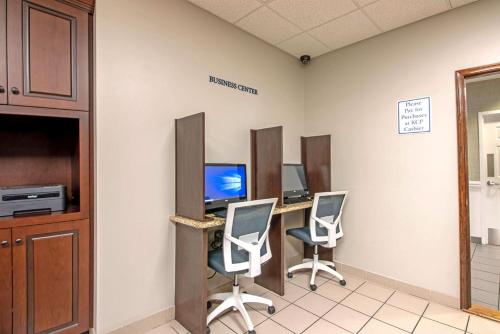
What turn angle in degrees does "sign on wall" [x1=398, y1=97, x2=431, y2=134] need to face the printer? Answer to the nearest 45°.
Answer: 0° — it already faces it

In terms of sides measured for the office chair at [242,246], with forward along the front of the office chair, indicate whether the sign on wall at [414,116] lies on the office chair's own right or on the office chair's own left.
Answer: on the office chair's own right

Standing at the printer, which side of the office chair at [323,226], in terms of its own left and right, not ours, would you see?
left

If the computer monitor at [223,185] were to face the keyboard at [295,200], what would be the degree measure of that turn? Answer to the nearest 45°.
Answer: approximately 90° to its left

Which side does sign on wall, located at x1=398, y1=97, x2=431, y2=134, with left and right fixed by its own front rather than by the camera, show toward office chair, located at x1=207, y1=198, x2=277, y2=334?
front

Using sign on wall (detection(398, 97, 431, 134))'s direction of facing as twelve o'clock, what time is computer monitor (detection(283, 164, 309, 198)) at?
The computer monitor is roughly at 1 o'clock from the sign on wall.

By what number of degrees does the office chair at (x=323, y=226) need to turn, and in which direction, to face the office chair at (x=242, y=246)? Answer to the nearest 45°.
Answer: approximately 90° to its left

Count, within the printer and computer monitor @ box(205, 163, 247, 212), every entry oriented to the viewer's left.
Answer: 0

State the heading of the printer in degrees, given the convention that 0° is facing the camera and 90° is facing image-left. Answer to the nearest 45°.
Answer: approximately 315°

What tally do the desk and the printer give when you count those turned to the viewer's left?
0

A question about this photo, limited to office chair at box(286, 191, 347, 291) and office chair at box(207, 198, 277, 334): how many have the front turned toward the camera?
0

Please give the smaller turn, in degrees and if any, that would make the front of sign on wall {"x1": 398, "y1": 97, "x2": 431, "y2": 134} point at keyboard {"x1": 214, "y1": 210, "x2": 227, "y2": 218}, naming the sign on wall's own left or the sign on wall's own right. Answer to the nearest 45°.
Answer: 0° — it already faces it
